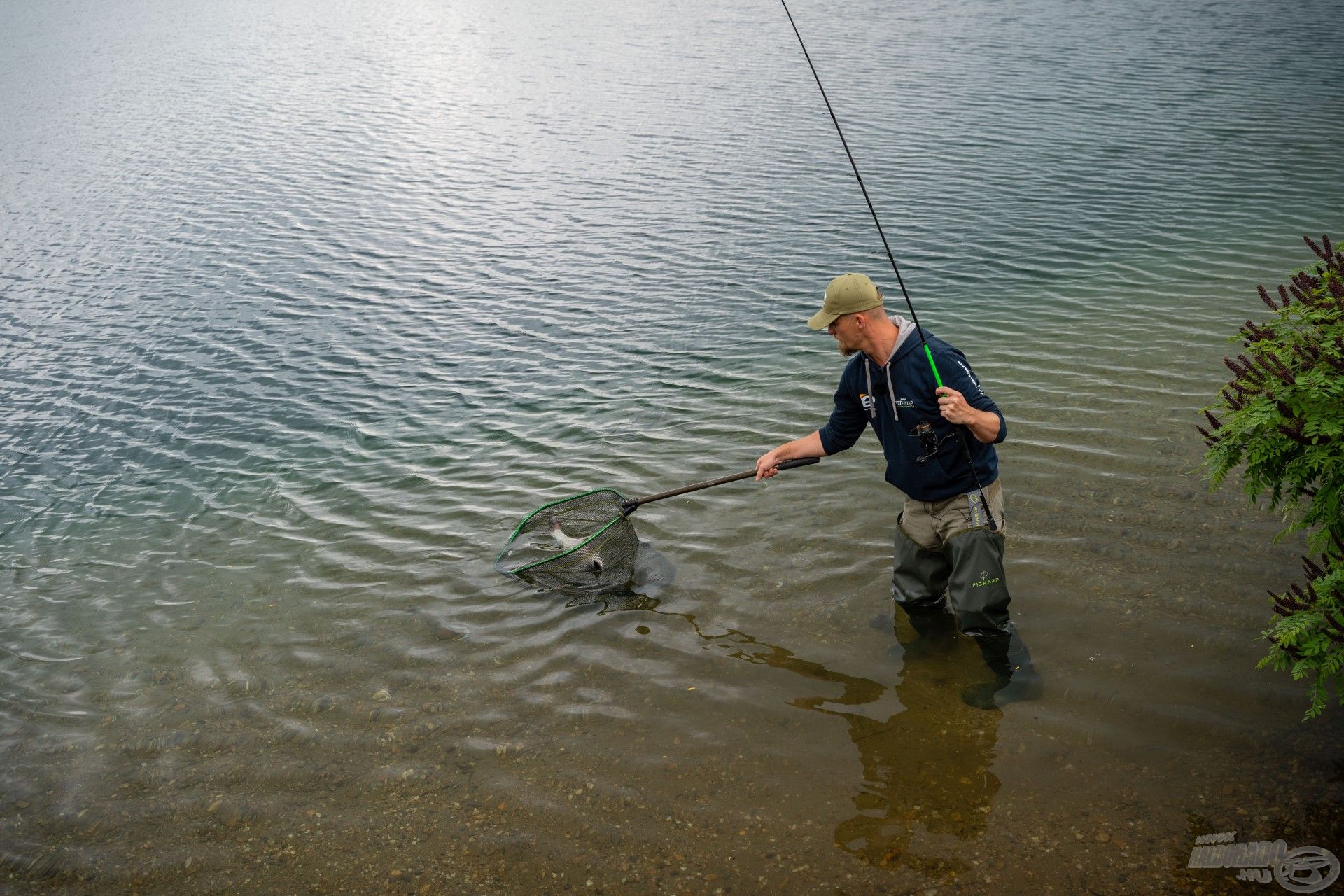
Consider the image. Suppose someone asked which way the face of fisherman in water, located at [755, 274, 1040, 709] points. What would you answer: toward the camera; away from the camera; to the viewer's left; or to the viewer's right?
to the viewer's left

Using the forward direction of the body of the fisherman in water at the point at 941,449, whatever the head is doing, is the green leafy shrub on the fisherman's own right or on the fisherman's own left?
on the fisherman's own left

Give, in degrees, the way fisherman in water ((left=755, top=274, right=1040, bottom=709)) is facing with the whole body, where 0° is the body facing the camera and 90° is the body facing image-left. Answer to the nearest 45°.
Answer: approximately 45°
